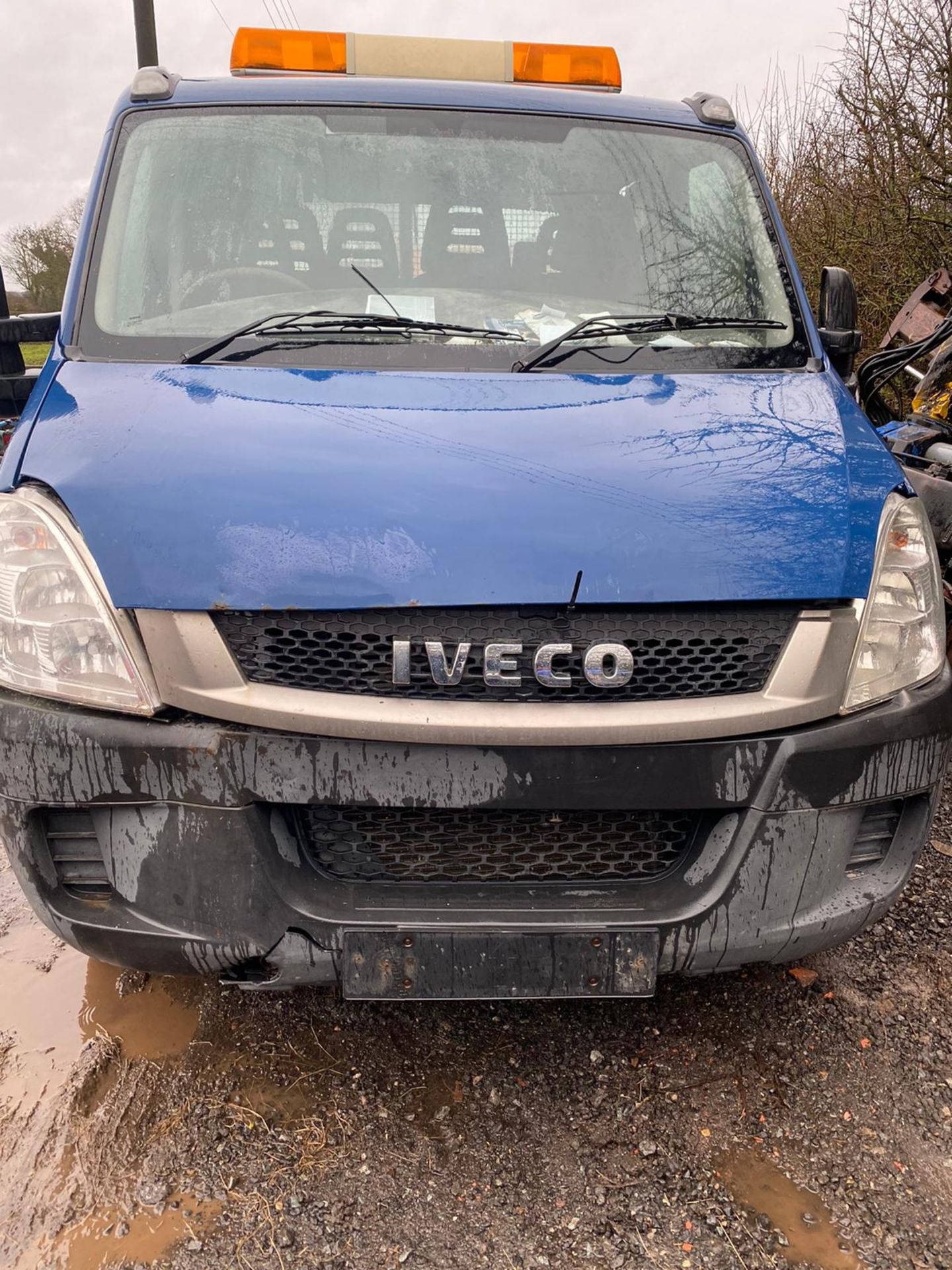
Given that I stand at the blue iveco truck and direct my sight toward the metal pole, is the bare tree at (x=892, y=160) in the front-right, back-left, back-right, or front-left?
front-right

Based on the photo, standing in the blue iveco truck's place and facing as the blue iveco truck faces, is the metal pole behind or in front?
behind

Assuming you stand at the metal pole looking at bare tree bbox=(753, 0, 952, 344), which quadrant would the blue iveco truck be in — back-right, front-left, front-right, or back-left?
front-right

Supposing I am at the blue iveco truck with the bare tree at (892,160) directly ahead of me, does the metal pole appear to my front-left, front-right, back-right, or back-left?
front-left

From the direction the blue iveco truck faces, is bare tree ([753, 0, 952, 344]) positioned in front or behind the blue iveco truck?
behind

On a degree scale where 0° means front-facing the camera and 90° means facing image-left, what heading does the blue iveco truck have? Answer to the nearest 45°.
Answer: approximately 0°
